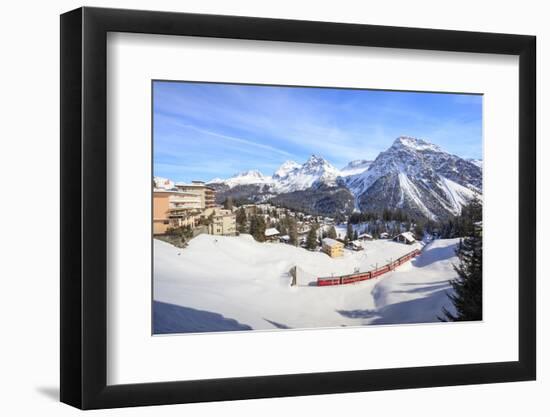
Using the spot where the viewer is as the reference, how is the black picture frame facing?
facing the viewer and to the right of the viewer
